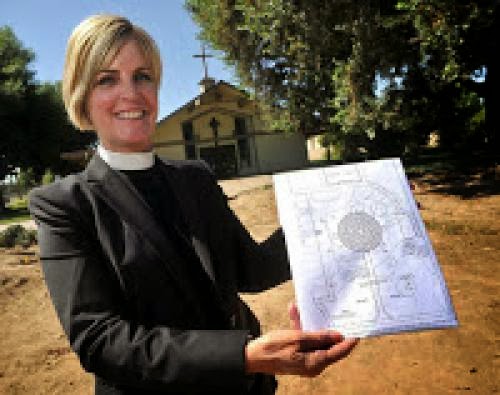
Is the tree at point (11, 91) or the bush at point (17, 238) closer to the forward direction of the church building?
the bush

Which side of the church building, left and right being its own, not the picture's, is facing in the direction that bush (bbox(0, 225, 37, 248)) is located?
front

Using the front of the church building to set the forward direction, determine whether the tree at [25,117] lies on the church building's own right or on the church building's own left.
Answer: on the church building's own right

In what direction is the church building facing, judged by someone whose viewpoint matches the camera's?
facing the viewer

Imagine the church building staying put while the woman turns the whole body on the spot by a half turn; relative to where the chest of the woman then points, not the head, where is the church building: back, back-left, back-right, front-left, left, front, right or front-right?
front-right
